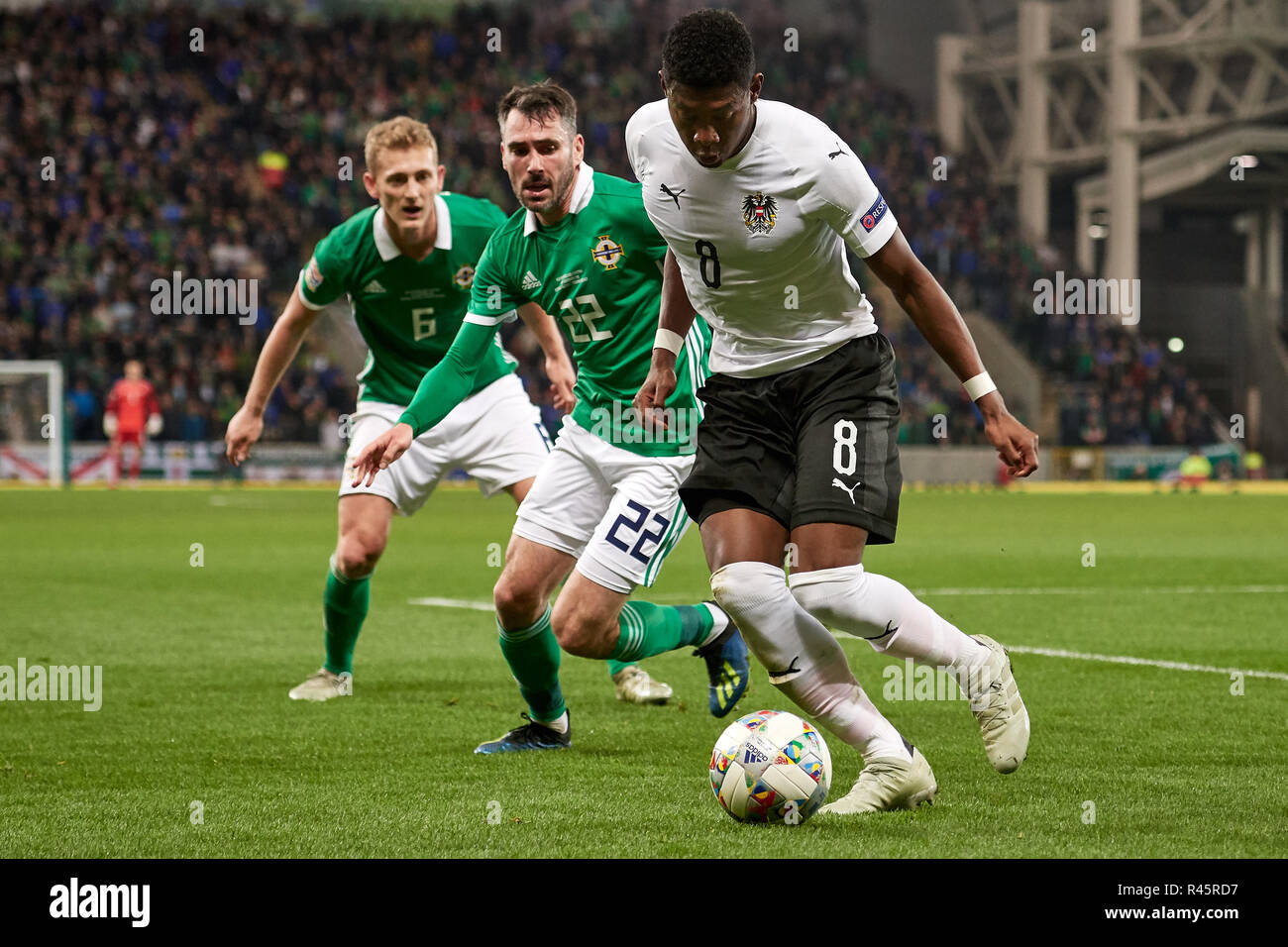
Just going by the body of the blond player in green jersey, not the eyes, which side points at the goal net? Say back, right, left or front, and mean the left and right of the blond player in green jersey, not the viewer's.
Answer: back

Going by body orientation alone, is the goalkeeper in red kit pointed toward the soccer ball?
yes

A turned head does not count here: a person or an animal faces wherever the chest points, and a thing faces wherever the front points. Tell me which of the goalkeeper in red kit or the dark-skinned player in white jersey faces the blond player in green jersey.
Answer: the goalkeeper in red kit

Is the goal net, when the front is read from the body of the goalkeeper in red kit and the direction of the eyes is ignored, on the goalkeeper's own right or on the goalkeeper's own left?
on the goalkeeper's own right

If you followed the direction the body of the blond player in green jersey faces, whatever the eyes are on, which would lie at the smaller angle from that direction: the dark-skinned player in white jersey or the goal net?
the dark-skinned player in white jersey

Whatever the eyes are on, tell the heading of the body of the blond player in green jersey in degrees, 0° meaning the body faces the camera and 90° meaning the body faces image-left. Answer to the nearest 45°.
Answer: approximately 0°

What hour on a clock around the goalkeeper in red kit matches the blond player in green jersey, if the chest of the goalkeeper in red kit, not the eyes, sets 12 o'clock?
The blond player in green jersey is roughly at 12 o'clock from the goalkeeper in red kit.

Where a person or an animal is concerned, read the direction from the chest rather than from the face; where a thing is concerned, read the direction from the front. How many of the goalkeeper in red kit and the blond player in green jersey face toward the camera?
2

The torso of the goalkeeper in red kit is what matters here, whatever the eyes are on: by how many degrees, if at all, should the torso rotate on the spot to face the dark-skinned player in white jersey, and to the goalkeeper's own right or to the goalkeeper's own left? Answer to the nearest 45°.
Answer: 0° — they already face them
